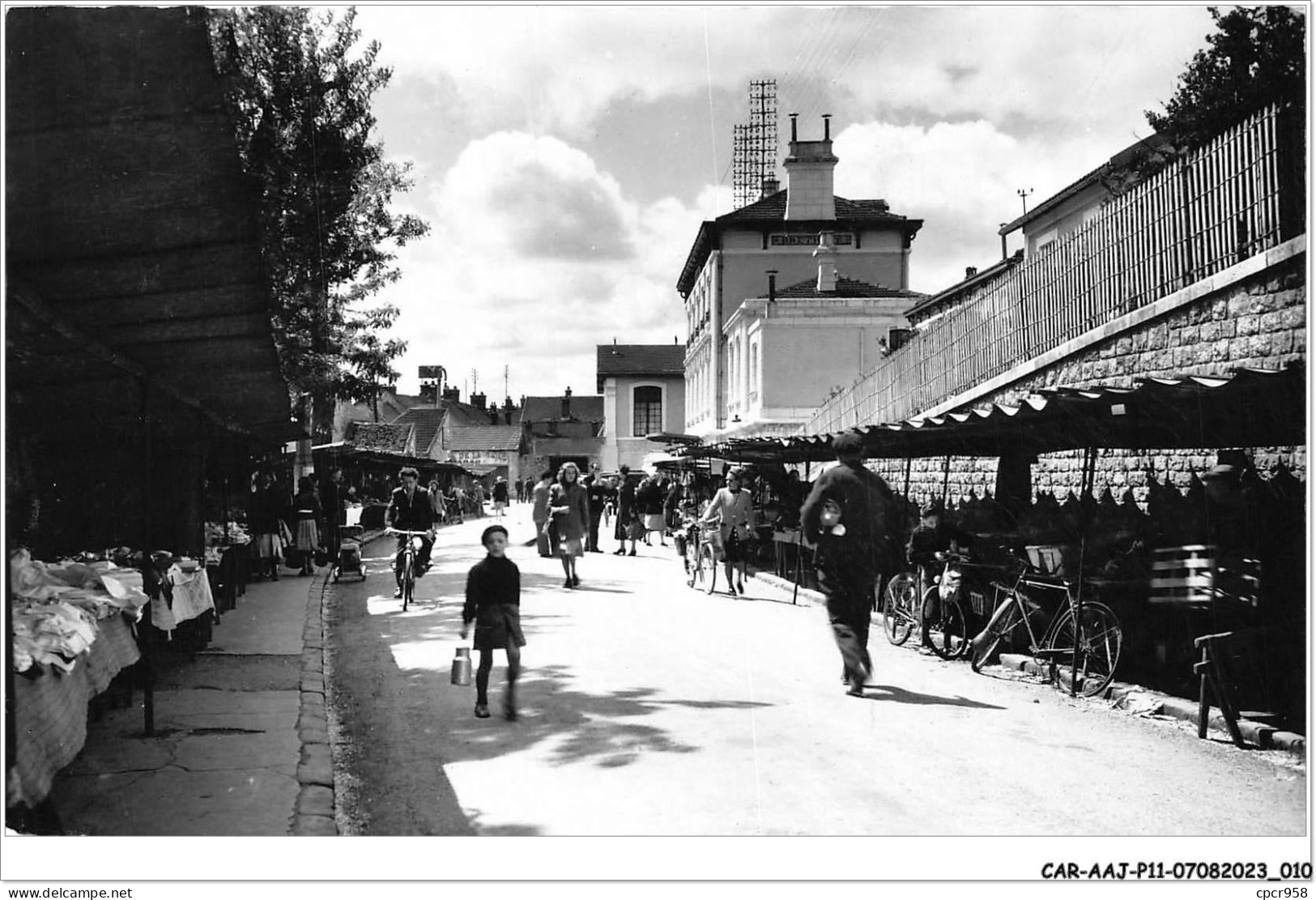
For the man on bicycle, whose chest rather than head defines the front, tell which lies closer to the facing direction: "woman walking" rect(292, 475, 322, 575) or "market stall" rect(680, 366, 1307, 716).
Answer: the market stall

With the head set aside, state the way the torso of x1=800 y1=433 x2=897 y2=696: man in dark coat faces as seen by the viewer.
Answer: away from the camera

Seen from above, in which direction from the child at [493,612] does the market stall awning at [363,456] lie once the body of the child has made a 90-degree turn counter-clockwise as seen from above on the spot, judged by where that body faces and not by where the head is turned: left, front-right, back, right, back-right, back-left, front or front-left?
left

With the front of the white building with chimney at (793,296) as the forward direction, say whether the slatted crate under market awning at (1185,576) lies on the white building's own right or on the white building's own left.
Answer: on the white building's own left

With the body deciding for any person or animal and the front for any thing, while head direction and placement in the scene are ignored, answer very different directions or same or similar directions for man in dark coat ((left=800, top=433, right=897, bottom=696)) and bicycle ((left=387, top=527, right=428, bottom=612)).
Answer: very different directions

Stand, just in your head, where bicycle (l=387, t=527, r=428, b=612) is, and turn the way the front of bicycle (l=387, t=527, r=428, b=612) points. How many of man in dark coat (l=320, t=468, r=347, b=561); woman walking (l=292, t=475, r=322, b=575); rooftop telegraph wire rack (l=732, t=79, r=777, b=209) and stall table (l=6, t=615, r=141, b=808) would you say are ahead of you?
1

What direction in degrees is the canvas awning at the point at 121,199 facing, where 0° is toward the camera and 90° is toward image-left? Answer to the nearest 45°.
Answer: approximately 270°

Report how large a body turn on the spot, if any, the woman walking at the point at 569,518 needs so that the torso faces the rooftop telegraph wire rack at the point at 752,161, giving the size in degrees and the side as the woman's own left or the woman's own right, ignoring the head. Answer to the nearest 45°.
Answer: approximately 180°

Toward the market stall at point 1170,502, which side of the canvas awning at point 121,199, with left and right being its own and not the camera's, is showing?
front
